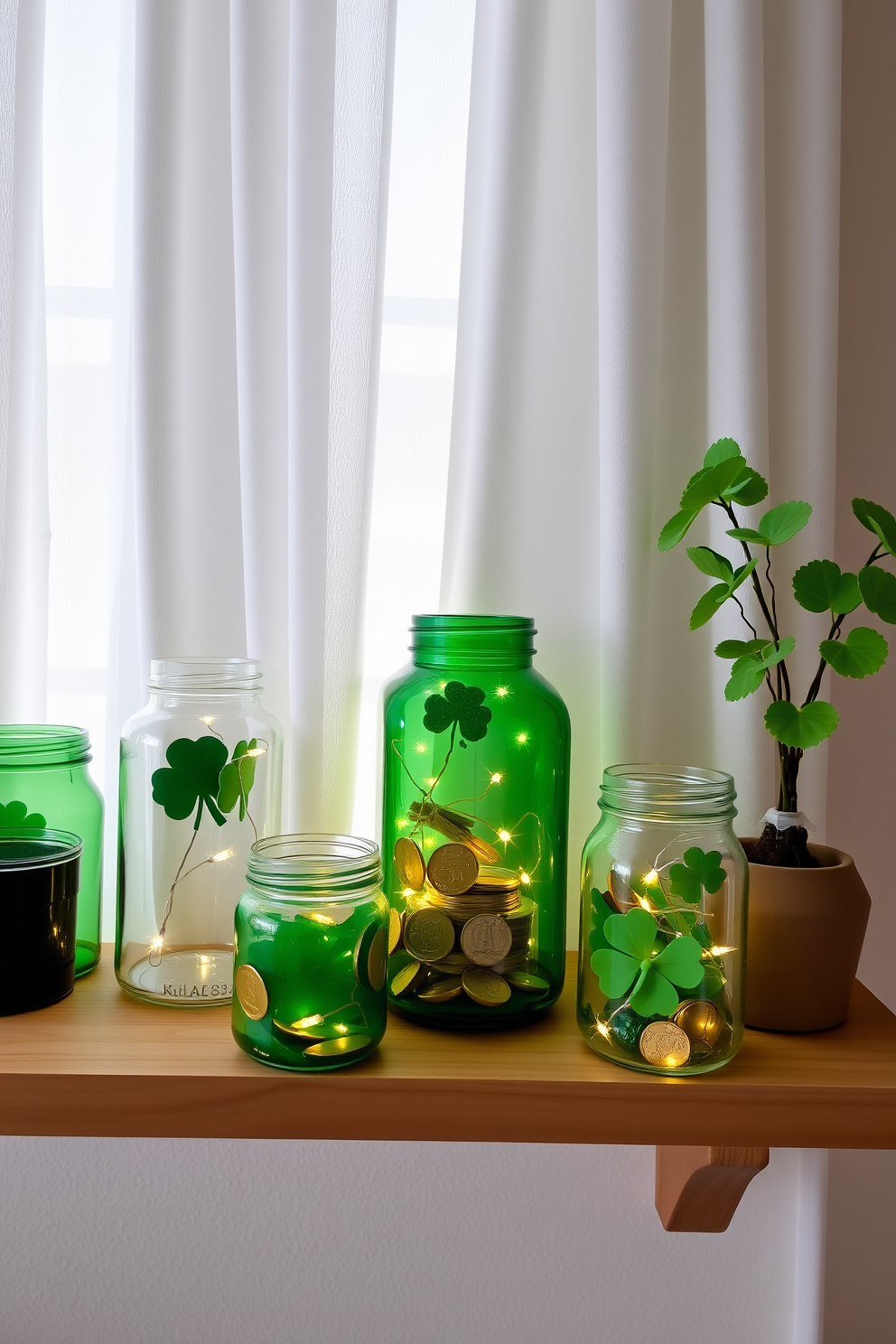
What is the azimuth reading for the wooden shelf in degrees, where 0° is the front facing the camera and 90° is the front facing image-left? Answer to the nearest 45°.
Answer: approximately 0°
